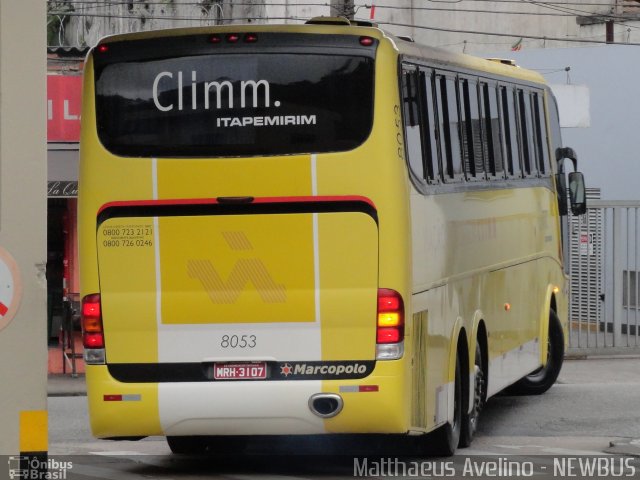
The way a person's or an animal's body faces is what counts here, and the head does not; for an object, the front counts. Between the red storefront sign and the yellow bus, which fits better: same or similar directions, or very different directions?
very different directions

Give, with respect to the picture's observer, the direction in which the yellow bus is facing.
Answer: facing away from the viewer

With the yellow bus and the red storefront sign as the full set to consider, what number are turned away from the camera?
1

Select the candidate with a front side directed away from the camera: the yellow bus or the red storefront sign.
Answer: the yellow bus
